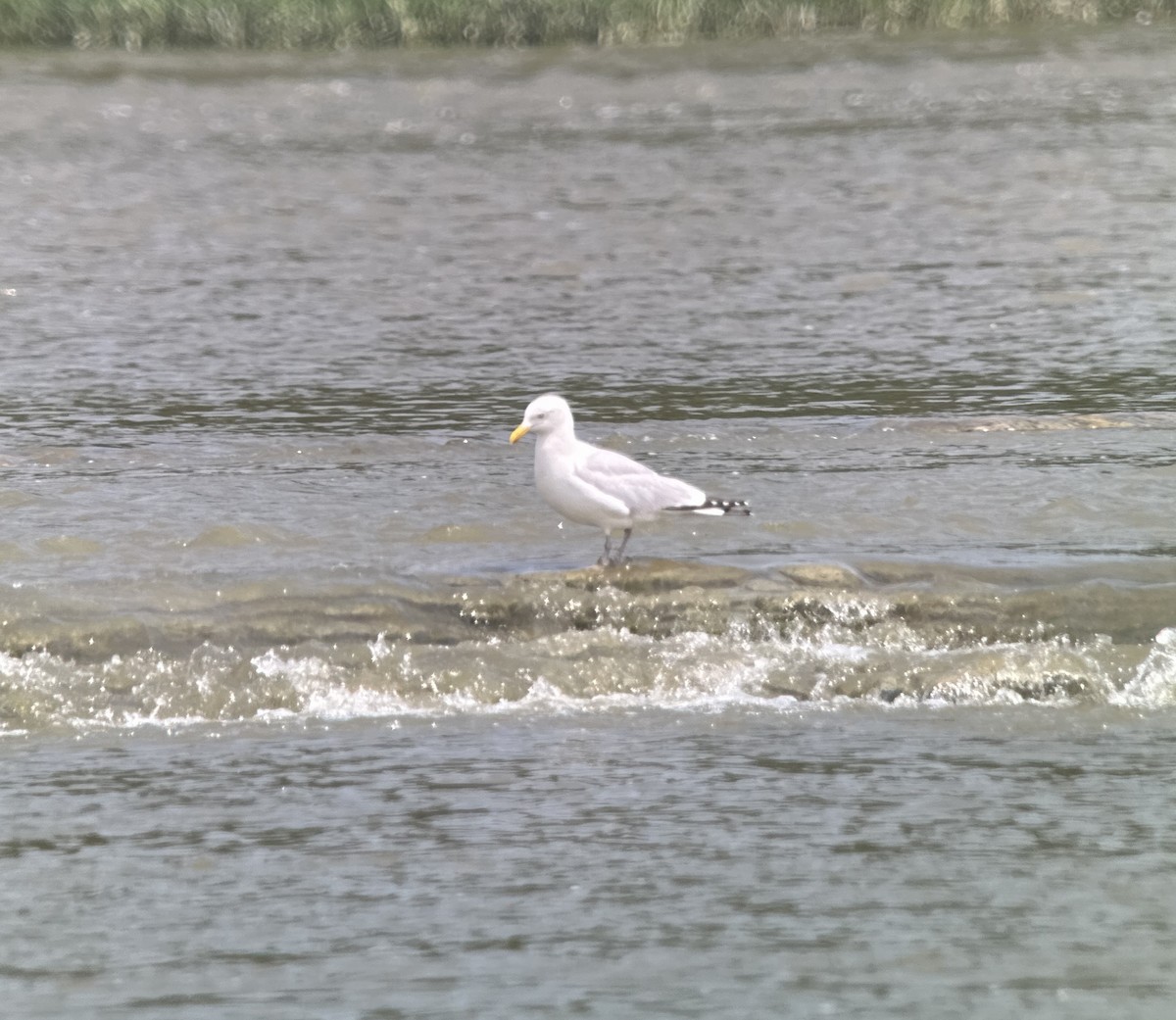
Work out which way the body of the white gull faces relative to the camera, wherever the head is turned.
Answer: to the viewer's left
